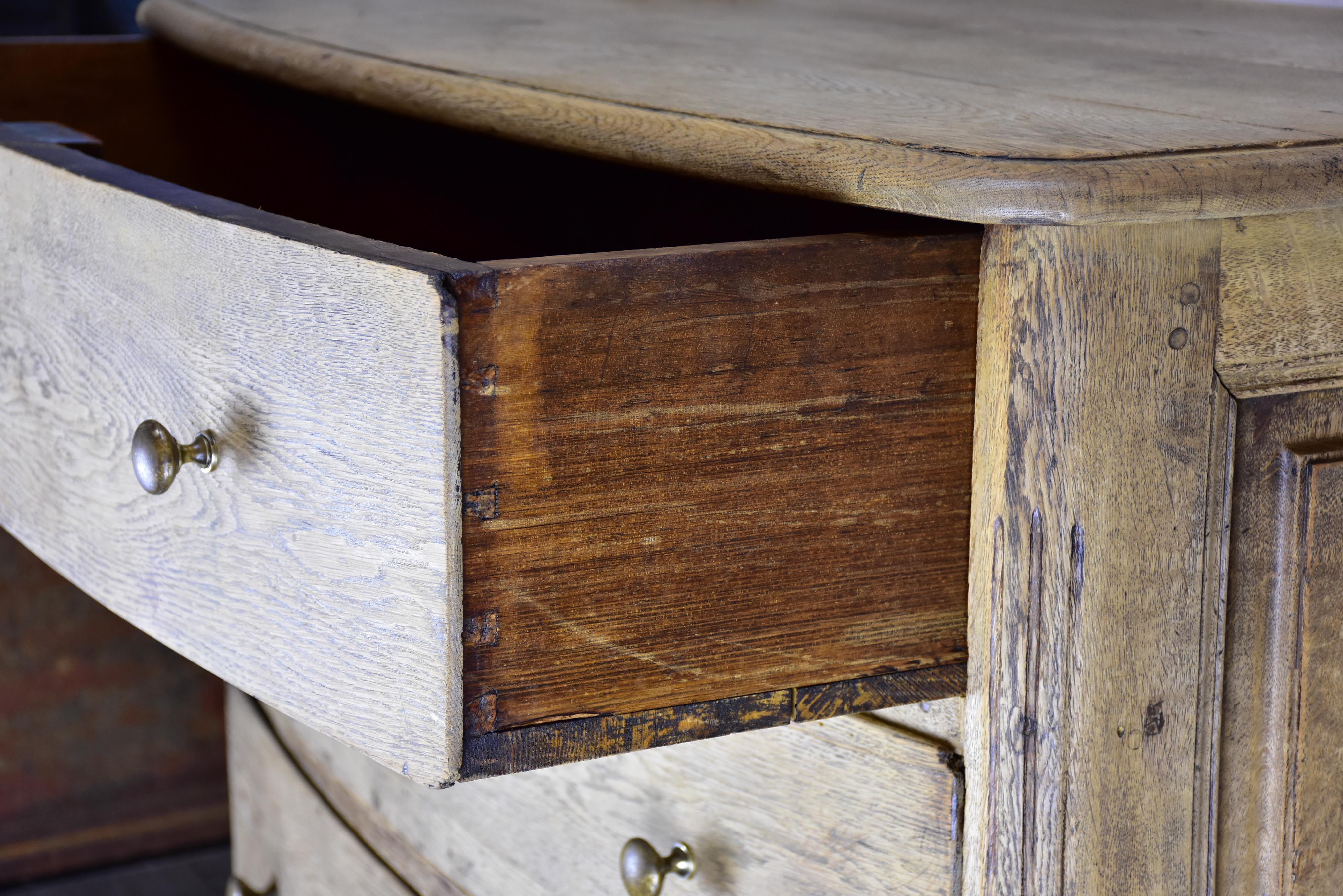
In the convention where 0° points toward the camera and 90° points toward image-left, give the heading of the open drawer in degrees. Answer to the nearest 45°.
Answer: approximately 45°

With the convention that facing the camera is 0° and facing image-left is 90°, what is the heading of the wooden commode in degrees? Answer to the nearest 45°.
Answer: approximately 45°
